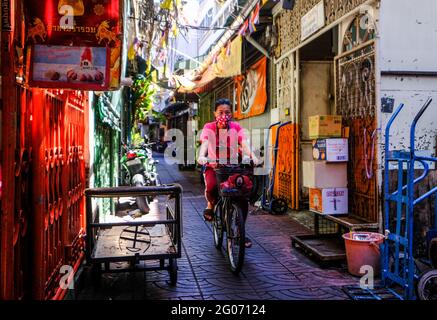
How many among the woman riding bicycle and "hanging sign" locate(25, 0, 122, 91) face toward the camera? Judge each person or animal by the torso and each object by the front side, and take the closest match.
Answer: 2

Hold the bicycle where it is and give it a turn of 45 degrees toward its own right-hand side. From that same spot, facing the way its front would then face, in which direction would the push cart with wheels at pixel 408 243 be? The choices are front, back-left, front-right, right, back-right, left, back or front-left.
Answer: left

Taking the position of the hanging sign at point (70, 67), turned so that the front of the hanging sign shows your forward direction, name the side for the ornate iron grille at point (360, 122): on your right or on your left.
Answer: on your left

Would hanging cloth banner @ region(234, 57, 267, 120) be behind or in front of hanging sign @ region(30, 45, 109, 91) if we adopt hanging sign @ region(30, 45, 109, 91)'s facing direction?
behind

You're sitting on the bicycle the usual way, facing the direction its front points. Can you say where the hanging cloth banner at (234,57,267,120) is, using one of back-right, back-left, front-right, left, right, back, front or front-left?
back

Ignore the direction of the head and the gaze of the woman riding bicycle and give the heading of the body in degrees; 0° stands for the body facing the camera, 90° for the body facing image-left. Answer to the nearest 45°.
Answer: approximately 0°

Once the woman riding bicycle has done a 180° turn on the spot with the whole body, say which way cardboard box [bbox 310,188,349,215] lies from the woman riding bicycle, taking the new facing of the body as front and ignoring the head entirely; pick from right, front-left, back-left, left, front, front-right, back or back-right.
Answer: right

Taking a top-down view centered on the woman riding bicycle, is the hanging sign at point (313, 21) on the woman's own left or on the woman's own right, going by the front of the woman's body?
on the woman's own left

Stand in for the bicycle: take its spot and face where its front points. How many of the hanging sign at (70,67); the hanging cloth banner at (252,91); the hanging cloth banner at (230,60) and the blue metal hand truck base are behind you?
2

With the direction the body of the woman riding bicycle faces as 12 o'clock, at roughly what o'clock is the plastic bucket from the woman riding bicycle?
The plastic bucket is roughly at 10 o'clock from the woman riding bicycle.

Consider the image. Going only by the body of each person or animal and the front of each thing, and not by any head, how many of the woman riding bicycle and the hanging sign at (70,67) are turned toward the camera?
2

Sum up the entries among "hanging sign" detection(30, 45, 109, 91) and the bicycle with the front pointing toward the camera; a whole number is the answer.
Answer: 2

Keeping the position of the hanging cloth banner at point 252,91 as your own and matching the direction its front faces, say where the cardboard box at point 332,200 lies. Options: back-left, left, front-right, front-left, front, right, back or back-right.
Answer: front-left

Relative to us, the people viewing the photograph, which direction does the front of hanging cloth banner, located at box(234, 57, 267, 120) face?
facing the viewer and to the left of the viewer

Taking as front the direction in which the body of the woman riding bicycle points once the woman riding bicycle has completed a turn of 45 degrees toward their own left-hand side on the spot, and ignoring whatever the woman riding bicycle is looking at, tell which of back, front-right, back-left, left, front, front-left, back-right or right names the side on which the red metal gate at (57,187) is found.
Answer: right
